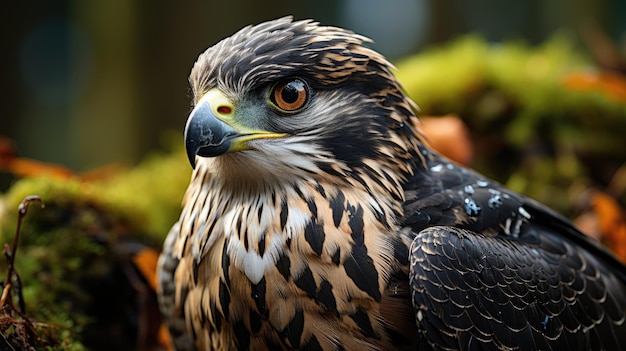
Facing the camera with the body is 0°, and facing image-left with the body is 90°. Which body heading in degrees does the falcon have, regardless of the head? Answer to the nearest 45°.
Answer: approximately 45°
